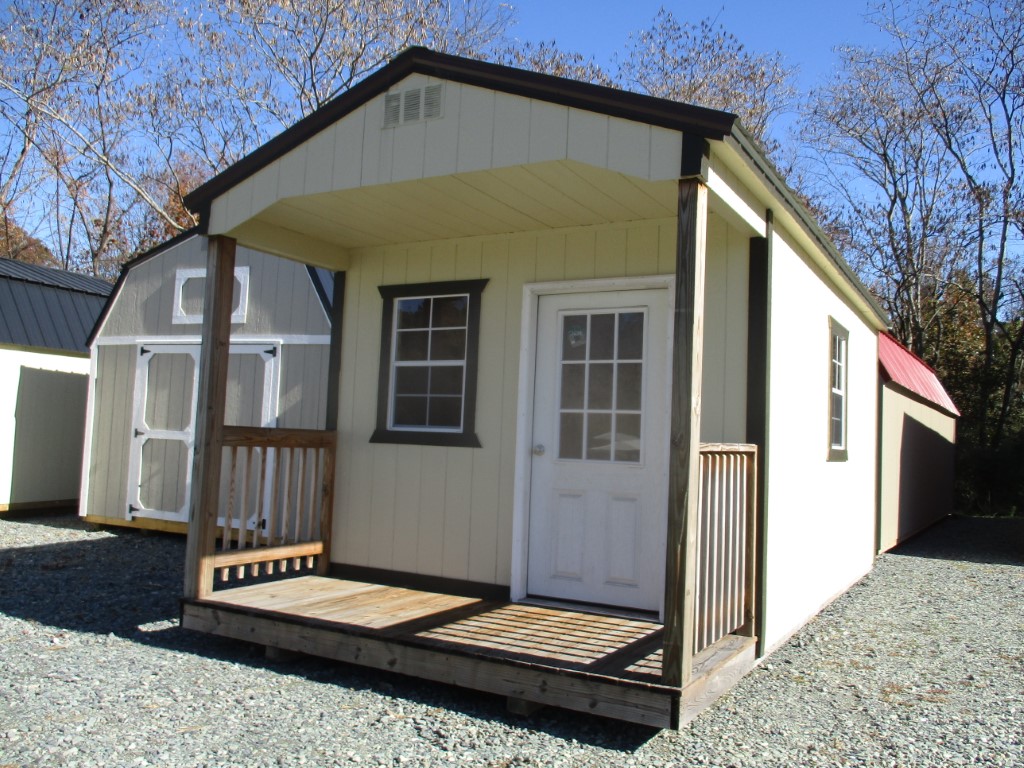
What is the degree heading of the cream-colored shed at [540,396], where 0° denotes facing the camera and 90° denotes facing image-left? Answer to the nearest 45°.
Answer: approximately 45°

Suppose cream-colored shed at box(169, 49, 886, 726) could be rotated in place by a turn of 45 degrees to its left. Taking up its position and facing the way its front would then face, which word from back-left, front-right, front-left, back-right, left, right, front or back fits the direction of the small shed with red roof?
back-left

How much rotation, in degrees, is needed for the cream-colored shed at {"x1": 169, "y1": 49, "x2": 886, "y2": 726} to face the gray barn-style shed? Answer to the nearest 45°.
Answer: approximately 90° to its right
